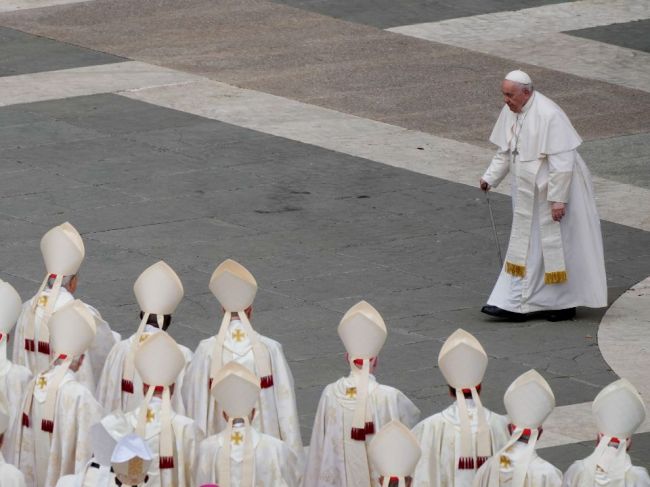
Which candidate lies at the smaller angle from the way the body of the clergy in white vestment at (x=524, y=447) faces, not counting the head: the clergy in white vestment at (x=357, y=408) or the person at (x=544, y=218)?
the person

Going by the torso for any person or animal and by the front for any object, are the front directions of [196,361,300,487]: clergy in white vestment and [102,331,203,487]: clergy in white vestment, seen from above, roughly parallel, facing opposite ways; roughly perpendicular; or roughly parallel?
roughly parallel

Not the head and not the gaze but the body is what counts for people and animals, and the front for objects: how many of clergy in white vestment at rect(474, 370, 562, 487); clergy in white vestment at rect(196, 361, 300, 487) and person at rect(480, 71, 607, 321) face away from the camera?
2

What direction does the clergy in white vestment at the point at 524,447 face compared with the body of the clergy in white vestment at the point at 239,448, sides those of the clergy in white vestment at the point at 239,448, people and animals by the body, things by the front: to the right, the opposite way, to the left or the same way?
the same way

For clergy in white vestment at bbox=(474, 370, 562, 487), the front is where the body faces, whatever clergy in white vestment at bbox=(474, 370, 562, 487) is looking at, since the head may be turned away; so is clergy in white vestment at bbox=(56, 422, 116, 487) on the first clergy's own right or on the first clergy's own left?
on the first clergy's own left

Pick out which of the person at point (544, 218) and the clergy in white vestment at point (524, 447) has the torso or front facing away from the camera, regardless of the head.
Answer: the clergy in white vestment

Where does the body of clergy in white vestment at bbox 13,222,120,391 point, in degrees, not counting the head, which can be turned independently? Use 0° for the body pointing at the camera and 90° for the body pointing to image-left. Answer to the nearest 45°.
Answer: approximately 225°

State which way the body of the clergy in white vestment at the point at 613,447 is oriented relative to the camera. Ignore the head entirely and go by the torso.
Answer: away from the camera

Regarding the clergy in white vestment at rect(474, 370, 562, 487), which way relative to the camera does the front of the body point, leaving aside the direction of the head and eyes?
away from the camera

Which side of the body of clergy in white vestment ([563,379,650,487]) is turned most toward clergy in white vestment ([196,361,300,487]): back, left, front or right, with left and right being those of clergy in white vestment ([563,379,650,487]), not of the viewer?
left

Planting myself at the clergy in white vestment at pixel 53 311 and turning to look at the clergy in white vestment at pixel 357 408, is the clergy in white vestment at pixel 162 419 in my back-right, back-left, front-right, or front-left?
front-right

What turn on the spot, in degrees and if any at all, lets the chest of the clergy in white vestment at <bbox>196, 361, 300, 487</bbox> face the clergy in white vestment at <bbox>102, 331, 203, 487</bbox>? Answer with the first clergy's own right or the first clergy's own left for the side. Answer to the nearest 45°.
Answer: approximately 45° to the first clergy's own left

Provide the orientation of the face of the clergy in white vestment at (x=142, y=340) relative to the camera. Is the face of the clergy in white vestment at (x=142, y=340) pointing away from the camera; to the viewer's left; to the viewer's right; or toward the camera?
away from the camera

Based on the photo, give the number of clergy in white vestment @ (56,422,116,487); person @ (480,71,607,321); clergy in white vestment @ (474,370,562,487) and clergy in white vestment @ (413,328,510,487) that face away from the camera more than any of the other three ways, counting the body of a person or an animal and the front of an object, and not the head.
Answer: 3

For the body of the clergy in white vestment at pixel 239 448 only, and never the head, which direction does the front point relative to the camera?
away from the camera

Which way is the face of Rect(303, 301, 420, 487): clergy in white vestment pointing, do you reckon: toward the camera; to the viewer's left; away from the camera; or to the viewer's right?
away from the camera

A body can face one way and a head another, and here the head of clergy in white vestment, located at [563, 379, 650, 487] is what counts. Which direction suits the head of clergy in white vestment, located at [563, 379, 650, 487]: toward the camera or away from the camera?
away from the camera
